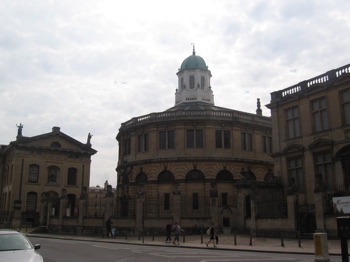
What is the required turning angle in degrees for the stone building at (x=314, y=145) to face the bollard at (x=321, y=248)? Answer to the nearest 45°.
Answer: approximately 45° to its left

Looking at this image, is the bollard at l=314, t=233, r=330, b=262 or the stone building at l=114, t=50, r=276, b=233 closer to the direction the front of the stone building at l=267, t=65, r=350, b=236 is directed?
the bollard

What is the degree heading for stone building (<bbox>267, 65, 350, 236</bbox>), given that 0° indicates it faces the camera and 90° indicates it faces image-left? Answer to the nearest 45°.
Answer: approximately 45°

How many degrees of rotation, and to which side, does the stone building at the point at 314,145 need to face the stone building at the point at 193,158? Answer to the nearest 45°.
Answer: approximately 90° to its right
